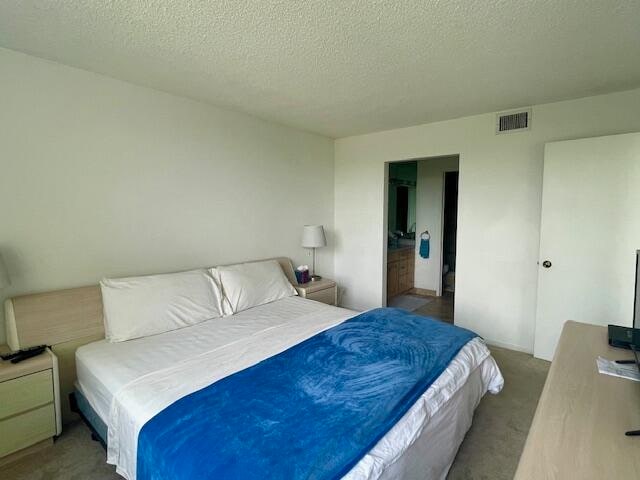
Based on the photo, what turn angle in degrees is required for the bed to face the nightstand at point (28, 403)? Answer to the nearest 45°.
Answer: approximately 135° to its right

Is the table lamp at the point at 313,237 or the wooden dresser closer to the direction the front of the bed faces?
the wooden dresser

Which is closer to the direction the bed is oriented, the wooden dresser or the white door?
the wooden dresser

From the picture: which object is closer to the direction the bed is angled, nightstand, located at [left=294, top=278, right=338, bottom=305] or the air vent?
the air vent

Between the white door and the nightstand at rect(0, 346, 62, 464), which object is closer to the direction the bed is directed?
the white door

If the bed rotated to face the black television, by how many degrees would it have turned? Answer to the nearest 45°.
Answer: approximately 45° to its left

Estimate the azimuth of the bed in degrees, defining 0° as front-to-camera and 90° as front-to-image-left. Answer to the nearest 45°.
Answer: approximately 315°

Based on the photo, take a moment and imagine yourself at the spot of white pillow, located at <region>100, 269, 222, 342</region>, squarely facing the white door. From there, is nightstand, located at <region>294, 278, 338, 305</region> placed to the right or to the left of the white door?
left

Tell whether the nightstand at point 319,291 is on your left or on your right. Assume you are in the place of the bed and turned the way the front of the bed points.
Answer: on your left

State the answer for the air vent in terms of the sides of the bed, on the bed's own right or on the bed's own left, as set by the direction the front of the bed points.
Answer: on the bed's own left
